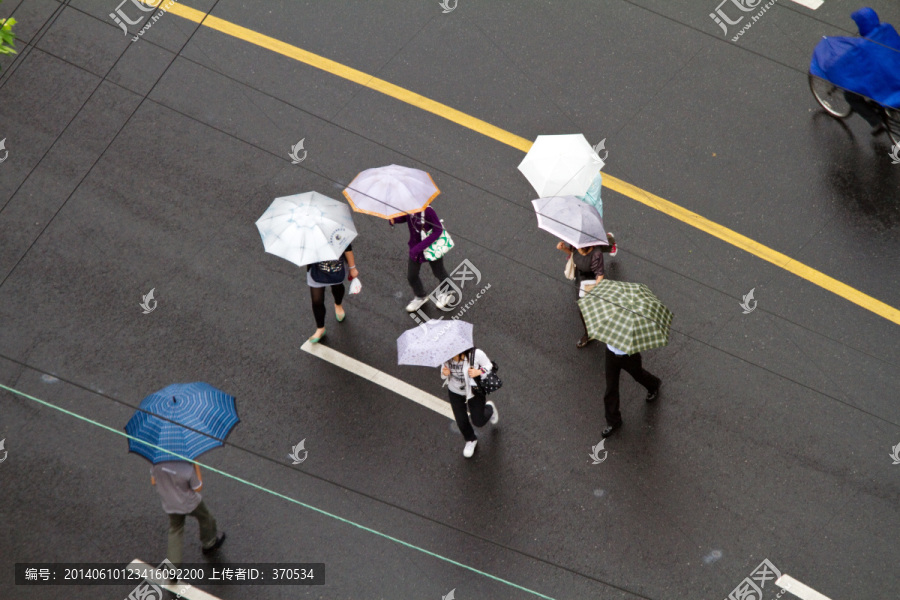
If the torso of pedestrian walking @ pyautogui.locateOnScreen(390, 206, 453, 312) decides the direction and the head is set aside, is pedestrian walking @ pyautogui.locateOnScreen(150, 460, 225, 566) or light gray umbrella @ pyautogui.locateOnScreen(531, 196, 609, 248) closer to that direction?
the pedestrian walking

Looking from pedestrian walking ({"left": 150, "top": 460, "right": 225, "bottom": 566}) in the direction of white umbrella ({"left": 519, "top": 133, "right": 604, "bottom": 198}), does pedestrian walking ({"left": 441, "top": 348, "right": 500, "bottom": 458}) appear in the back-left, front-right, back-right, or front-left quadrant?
front-right

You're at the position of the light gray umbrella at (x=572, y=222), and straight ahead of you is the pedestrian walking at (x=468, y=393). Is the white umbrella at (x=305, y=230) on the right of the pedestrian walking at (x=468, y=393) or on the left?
right

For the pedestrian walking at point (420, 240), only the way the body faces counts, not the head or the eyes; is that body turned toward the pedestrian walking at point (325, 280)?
yes

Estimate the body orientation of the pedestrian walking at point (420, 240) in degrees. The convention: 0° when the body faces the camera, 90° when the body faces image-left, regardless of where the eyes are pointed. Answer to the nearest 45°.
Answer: approximately 45°

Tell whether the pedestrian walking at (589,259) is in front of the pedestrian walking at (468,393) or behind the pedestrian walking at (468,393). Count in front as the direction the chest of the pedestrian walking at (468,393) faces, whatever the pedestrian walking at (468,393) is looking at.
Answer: behind

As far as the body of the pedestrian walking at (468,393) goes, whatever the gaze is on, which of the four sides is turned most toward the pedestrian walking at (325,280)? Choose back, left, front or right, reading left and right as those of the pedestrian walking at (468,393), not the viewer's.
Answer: right

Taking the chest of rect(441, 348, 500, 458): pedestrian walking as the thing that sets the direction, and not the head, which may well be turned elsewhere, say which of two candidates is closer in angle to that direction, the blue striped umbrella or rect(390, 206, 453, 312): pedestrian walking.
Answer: the blue striped umbrella

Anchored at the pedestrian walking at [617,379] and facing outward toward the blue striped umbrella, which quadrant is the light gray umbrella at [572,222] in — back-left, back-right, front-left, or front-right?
front-right

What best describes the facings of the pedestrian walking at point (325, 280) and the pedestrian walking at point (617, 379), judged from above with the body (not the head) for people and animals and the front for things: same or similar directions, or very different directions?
same or similar directions

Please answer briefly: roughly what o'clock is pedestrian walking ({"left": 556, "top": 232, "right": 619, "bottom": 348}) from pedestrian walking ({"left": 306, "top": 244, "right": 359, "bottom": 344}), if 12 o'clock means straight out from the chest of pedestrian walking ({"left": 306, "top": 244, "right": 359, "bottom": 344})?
pedestrian walking ({"left": 556, "top": 232, "right": 619, "bottom": 348}) is roughly at 9 o'clock from pedestrian walking ({"left": 306, "top": 244, "right": 359, "bottom": 344}).

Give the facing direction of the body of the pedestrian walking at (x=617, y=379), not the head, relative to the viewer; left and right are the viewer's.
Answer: facing the viewer and to the left of the viewer
